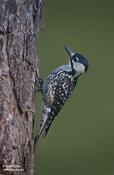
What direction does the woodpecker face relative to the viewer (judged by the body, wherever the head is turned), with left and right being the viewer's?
facing to the left of the viewer
